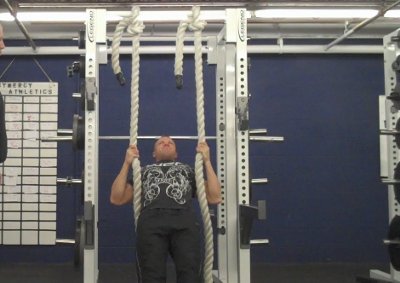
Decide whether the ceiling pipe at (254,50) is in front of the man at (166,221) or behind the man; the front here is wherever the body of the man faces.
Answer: behind

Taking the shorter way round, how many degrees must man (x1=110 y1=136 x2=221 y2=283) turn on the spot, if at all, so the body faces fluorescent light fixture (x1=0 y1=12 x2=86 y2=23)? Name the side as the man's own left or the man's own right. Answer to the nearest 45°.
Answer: approximately 135° to the man's own right

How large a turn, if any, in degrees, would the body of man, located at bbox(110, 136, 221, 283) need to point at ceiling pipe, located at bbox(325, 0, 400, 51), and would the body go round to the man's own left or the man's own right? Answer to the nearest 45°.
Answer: approximately 135° to the man's own left

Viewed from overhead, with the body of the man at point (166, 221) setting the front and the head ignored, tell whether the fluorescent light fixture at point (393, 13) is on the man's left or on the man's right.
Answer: on the man's left

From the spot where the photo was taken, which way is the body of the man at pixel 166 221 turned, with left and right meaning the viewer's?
facing the viewer

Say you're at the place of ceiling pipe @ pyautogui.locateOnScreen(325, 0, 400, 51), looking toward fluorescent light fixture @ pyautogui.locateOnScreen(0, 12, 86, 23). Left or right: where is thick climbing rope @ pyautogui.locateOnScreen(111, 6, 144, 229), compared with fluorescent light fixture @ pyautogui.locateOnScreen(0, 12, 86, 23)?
left

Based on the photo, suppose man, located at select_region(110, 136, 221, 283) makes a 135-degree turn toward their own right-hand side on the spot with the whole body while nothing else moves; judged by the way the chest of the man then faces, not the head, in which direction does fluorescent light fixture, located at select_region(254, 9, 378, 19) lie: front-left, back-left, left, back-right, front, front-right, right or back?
right
